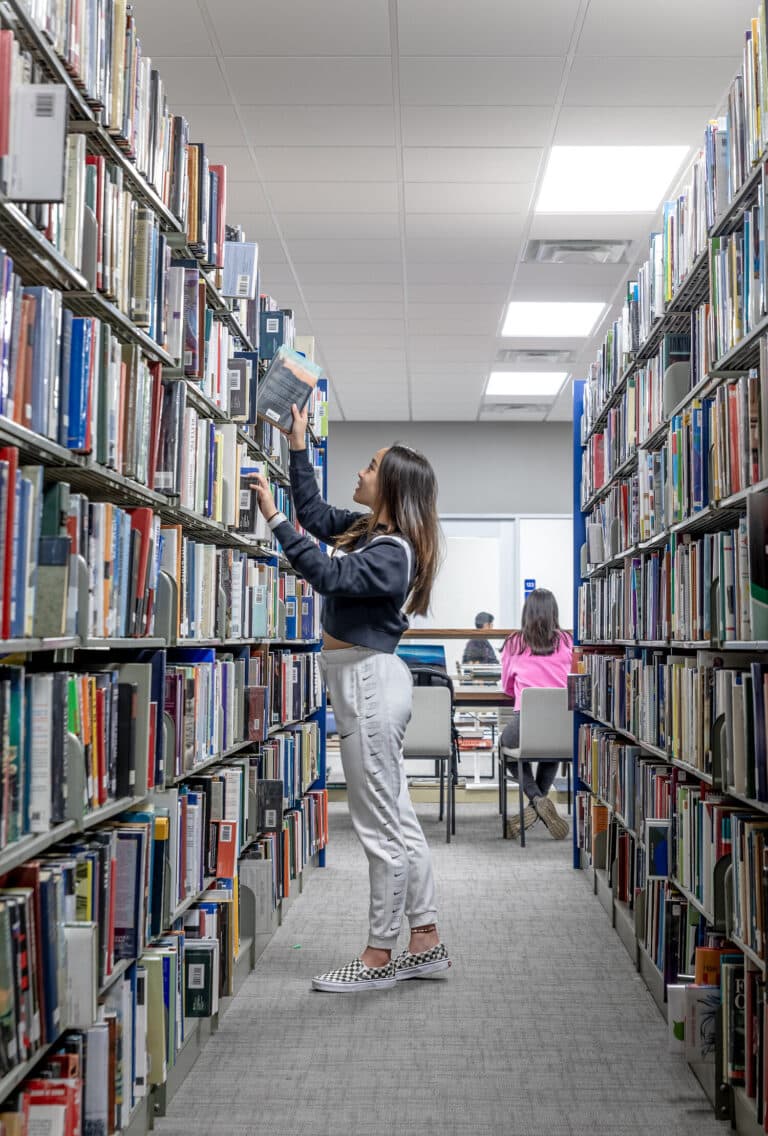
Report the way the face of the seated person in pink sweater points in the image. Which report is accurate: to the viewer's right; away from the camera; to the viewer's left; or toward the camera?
away from the camera

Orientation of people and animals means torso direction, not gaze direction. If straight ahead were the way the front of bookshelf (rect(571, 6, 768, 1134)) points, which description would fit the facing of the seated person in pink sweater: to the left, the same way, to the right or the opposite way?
to the right

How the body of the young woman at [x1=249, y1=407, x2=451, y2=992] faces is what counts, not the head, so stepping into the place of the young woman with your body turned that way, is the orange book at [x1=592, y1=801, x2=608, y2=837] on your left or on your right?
on your right

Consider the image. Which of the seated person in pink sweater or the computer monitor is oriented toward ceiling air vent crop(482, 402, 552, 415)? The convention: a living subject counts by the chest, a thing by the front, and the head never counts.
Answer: the seated person in pink sweater

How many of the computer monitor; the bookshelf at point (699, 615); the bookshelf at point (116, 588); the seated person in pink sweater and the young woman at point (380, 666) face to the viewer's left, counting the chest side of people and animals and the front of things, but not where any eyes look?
2

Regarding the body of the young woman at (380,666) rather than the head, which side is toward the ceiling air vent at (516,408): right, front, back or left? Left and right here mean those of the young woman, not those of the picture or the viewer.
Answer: right

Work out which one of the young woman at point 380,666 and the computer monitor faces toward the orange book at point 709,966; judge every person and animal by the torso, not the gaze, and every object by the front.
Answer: the computer monitor

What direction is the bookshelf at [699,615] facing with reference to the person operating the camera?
facing to the left of the viewer

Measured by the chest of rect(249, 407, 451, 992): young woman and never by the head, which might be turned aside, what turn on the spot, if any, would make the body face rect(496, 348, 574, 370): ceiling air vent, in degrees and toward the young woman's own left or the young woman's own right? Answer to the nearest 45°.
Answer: approximately 90° to the young woman's own right

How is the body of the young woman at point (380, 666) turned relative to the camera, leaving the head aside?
to the viewer's left

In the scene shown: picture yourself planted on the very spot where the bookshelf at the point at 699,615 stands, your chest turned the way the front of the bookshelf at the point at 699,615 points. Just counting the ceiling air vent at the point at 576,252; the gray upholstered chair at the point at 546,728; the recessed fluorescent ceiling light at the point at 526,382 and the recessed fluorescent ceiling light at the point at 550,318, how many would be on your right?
4

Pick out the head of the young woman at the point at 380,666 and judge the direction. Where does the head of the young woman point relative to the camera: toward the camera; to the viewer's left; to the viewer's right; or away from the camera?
to the viewer's left

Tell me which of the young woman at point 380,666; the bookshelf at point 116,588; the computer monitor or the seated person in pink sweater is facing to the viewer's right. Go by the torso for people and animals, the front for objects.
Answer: the bookshelf

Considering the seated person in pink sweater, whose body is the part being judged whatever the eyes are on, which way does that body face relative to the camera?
away from the camera

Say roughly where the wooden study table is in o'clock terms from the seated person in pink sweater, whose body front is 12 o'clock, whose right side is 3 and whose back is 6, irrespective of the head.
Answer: The wooden study table is roughly at 11 o'clock from the seated person in pink sweater.
